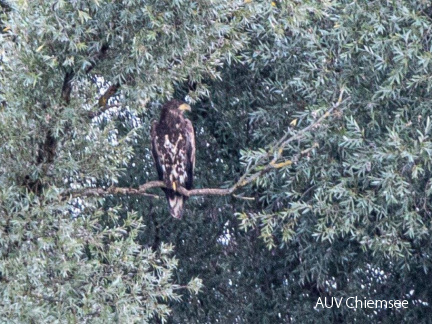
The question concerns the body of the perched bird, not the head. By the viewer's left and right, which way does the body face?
facing the viewer
